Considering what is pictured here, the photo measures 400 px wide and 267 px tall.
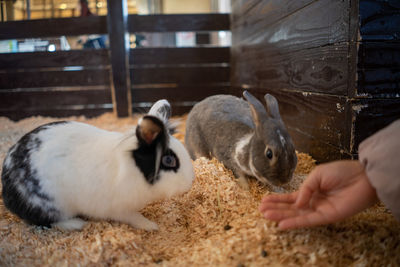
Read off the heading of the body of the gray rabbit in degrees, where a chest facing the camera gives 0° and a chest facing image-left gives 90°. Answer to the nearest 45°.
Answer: approximately 315°

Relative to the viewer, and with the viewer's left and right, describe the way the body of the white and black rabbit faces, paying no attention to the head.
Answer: facing to the right of the viewer

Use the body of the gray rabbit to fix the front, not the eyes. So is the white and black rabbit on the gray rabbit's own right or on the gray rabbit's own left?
on the gray rabbit's own right
